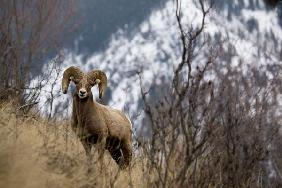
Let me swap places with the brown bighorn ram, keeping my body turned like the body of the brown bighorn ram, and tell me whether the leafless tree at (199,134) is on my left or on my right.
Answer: on my left

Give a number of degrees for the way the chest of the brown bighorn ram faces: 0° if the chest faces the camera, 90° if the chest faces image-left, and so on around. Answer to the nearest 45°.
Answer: approximately 45°
